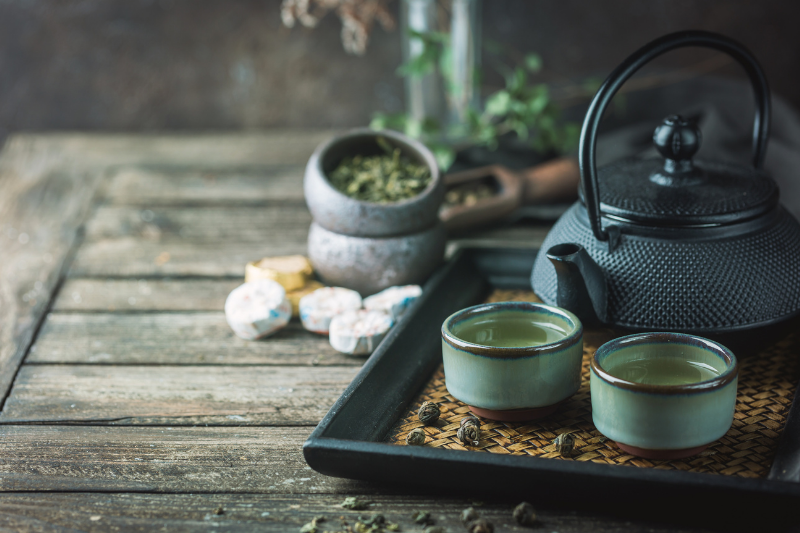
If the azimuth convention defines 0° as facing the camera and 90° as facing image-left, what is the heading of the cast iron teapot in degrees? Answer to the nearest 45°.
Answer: approximately 45°

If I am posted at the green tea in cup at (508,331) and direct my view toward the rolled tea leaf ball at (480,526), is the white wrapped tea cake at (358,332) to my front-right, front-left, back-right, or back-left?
back-right
